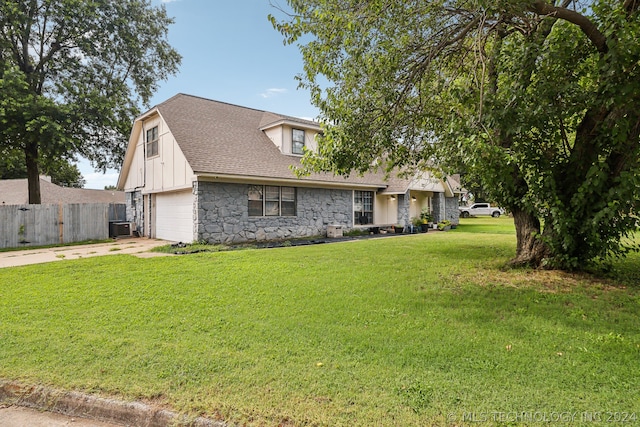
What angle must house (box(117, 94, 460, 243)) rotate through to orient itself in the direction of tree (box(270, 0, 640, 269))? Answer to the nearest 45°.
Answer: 0° — it already faces it

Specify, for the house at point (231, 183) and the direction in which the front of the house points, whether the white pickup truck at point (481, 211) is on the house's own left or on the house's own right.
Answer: on the house's own left

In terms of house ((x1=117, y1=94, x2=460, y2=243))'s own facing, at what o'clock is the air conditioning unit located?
The air conditioning unit is roughly at 5 o'clock from the house.

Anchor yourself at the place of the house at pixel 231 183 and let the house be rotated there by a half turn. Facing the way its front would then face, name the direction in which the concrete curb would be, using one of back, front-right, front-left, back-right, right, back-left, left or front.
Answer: back-left

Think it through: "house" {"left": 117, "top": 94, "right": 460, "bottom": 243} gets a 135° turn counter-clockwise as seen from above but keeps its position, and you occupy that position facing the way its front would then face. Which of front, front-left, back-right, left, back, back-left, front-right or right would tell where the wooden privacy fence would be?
left
